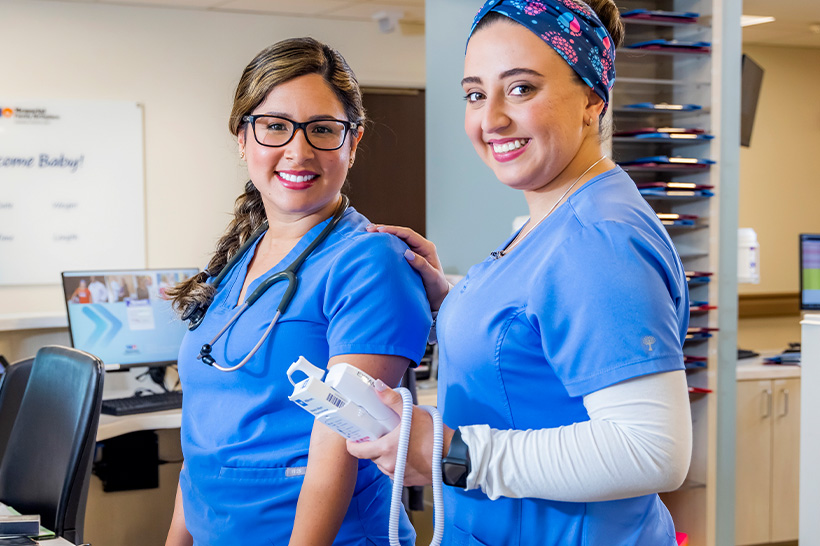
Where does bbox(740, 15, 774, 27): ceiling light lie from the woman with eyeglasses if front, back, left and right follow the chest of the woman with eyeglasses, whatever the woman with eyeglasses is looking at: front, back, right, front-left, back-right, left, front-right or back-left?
back

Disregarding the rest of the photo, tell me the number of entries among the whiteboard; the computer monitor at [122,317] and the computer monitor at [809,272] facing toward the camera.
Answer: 3

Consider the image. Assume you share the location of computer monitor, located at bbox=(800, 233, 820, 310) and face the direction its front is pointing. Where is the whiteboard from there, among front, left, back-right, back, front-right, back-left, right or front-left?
right

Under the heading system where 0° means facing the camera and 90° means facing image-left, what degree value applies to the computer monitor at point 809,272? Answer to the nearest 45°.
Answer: approximately 0°

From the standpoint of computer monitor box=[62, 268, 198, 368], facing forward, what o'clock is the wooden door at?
The wooden door is roughly at 7 o'clock from the computer monitor.

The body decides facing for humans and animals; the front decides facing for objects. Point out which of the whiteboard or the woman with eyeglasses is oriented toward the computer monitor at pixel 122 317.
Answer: the whiteboard

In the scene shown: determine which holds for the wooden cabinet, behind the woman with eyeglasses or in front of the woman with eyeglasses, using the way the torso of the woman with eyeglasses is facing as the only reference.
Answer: behind

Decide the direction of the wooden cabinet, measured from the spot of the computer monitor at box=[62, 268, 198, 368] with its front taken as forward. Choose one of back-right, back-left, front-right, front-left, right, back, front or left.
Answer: left

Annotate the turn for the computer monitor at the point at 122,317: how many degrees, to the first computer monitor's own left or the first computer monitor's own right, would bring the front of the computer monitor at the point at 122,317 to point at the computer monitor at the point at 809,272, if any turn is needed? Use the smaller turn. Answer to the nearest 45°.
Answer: approximately 90° to the first computer monitor's own left

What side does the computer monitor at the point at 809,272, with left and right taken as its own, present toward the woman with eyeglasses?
front

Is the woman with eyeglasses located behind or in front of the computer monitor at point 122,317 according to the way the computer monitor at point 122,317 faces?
in front

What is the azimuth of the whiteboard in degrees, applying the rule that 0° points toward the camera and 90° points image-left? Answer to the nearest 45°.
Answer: approximately 0°

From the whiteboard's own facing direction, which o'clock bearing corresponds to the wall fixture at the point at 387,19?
The wall fixture is roughly at 9 o'clock from the whiteboard.
